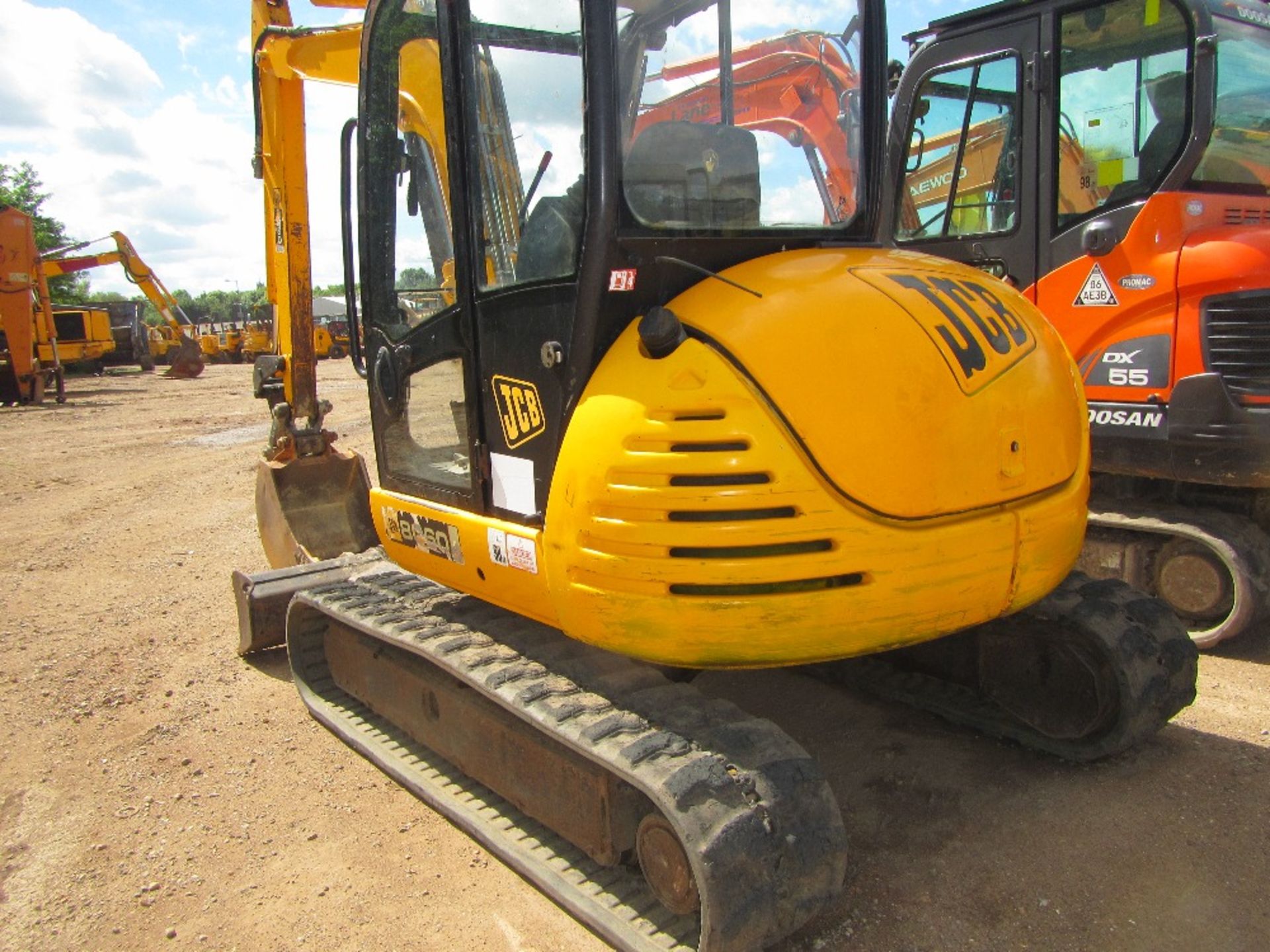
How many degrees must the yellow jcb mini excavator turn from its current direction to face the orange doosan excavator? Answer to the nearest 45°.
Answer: approximately 90° to its right

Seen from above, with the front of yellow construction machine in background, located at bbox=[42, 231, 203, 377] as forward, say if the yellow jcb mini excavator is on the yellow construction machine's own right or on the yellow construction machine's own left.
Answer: on the yellow construction machine's own right

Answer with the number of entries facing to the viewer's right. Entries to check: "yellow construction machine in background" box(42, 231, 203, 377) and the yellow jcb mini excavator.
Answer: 1

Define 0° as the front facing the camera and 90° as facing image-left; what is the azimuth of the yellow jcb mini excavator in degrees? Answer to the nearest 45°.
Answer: approximately 135°

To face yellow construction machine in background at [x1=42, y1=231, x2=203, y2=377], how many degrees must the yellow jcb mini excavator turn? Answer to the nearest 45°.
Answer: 0° — it already faces it

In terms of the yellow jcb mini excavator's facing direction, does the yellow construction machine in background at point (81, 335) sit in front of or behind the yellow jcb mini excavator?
in front

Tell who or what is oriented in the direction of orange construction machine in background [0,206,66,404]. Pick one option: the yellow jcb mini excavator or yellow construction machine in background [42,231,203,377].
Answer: the yellow jcb mini excavator

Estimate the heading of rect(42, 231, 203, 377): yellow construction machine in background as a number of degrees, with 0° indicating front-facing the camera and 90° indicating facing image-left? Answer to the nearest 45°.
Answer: approximately 270°
